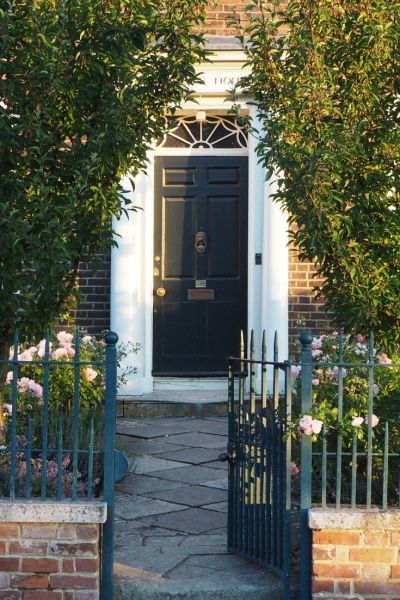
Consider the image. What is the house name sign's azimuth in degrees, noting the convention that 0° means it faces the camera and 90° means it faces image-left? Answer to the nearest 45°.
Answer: approximately 0°

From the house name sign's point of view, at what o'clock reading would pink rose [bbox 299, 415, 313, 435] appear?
The pink rose is roughly at 12 o'clock from the house name sign.

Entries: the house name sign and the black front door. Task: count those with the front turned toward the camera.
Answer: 2

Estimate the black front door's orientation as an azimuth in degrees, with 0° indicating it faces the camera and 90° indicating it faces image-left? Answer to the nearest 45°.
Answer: approximately 0°

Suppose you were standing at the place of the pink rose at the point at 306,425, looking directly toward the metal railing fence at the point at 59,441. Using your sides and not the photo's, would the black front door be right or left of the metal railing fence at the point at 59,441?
right
